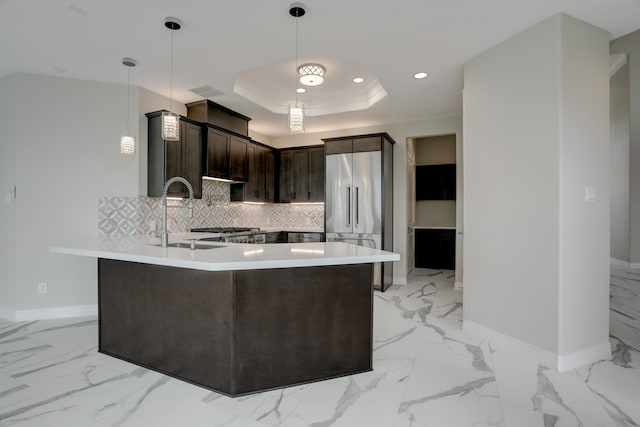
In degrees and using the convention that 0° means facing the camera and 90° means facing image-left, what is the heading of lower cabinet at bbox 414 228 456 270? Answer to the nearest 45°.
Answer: approximately 0°

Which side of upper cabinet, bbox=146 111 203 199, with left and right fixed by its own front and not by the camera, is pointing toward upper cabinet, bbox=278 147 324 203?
left

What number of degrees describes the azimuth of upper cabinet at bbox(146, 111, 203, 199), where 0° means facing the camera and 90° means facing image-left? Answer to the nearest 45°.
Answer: approximately 315°

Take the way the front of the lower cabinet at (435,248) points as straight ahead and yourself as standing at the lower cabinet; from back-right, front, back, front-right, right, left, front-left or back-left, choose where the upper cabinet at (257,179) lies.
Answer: front-right

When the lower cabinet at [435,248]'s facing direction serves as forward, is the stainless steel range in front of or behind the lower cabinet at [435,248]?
in front

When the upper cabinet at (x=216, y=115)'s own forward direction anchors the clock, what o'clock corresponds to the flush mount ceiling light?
The flush mount ceiling light is roughly at 12 o'clock from the upper cabinet.

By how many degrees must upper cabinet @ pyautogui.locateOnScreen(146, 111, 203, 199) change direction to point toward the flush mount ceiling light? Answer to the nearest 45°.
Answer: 0° — it already faces it

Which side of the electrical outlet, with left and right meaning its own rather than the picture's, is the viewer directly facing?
front

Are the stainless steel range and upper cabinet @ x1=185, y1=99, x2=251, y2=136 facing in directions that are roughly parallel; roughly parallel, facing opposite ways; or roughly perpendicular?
roughly parallel

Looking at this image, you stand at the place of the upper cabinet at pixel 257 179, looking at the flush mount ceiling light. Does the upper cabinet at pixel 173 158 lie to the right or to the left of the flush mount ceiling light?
right

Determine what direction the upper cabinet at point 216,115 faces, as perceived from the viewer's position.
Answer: facing the viewer and to the right of the viewer

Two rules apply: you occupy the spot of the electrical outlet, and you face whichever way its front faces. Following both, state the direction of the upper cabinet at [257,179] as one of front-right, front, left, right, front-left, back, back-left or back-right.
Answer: left
